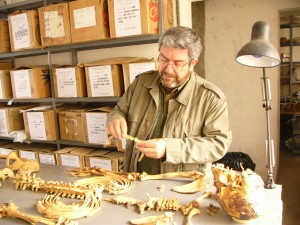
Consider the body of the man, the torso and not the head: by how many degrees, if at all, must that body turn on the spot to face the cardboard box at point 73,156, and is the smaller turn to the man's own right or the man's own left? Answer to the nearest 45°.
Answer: approximately 90° to the man's own right

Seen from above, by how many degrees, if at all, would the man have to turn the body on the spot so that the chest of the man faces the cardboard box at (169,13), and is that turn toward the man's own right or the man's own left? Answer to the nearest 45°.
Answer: approximately 135° to the man's own right

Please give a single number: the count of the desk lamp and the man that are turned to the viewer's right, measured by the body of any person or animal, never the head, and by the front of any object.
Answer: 0

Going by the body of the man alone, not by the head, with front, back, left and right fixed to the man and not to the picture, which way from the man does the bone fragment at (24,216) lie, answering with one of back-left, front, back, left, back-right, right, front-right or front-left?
front

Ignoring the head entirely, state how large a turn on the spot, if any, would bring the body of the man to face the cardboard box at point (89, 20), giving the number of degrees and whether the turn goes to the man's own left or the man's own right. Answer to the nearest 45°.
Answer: approximately 90° to the man's own right

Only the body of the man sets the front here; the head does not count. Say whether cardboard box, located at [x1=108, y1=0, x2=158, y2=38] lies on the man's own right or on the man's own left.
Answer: on the man's own right

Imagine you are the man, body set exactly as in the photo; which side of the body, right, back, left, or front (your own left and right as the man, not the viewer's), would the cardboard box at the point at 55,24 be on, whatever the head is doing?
right

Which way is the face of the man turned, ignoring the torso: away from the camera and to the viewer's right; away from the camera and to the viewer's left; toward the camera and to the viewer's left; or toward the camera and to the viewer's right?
toward the camera and to the viewer's left

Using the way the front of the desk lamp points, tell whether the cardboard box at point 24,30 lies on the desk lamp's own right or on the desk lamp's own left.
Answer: on the desk lamp's own right

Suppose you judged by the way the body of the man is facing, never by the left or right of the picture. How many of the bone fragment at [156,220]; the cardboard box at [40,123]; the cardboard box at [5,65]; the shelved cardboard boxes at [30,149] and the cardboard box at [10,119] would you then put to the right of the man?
4
